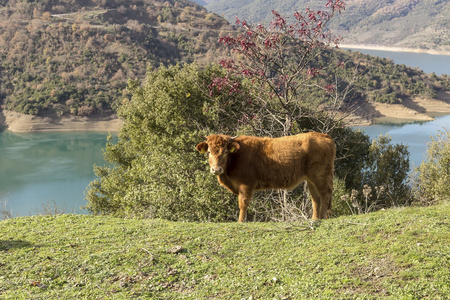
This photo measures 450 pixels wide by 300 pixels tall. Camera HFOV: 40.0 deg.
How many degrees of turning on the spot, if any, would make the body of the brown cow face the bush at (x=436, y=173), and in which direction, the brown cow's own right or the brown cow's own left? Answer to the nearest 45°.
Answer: approximately 135° to the brown cow's own right

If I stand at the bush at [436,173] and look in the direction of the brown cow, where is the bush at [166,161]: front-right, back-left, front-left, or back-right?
front-right

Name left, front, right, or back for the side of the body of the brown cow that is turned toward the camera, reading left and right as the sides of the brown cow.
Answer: left

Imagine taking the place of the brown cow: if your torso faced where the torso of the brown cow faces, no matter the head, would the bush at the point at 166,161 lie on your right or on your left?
on your right
